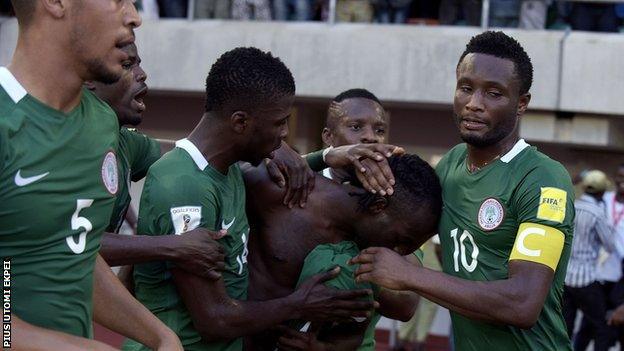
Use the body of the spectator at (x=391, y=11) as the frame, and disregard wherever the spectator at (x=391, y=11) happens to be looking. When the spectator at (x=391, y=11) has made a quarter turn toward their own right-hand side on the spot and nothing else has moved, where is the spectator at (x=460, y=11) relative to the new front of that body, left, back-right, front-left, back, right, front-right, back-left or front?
back

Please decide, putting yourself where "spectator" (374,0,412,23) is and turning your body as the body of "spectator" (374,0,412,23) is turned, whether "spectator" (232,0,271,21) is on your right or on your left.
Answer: on your right

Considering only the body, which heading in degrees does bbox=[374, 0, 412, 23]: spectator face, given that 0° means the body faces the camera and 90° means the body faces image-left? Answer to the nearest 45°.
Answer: approximately 0°

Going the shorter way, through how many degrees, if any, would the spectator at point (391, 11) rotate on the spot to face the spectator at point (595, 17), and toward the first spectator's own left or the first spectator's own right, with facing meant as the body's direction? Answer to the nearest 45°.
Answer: approximately 90° to the first spectator's own left
